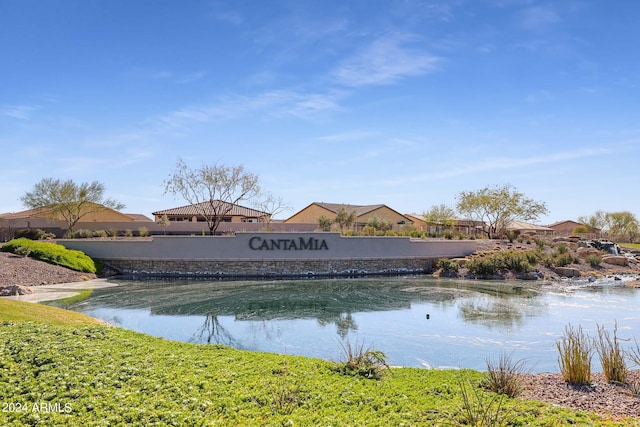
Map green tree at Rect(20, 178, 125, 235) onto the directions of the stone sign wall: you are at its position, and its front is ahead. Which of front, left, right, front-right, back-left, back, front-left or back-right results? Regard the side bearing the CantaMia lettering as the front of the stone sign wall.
back-right

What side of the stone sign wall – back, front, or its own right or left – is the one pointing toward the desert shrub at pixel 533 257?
left

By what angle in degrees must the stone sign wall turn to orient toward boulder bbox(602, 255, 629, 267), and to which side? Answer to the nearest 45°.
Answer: approximately 90° to its left

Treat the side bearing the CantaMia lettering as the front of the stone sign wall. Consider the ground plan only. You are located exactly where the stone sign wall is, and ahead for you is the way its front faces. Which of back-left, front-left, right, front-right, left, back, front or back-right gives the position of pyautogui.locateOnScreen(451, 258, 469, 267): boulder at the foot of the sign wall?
left

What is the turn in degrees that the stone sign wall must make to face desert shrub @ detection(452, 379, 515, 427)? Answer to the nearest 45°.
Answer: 0° — it already faces it

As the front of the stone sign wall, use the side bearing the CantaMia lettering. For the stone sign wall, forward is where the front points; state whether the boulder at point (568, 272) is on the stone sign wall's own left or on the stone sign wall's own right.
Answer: on the stone sign wall's own left

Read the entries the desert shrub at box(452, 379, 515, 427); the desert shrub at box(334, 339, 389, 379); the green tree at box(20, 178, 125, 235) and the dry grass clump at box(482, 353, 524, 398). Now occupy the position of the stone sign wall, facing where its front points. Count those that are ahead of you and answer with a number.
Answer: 3

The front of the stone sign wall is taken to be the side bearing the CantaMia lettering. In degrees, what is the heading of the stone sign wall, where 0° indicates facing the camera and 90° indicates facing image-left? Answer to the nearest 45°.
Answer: approximately 0°

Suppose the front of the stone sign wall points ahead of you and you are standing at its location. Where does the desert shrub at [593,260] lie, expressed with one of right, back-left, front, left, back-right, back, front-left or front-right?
left

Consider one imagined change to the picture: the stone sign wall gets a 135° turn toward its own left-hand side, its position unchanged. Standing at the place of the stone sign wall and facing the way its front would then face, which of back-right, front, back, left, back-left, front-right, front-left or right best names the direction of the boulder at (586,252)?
front-right

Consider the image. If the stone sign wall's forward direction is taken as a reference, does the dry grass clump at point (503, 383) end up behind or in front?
in front

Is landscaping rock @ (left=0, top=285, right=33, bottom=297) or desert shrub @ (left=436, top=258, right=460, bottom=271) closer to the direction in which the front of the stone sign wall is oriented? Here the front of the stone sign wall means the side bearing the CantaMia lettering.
the landscaping rock
